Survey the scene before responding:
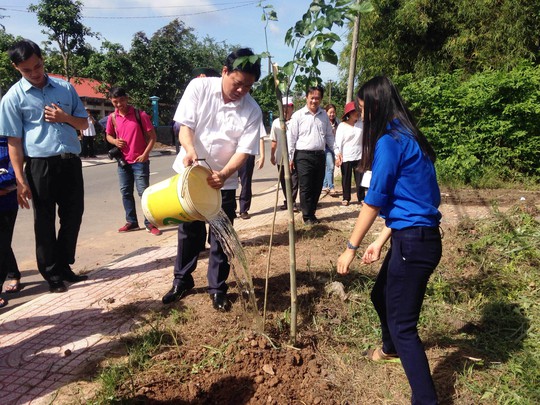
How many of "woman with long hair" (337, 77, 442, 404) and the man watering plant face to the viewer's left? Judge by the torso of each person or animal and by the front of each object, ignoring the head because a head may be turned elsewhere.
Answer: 1

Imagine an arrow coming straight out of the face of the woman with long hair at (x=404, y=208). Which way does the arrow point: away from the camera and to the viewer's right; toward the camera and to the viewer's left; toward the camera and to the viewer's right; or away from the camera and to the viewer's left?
away from the camera and to the viewer's left

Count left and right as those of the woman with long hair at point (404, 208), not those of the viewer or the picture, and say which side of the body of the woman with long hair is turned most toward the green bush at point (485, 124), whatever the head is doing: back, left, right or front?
right

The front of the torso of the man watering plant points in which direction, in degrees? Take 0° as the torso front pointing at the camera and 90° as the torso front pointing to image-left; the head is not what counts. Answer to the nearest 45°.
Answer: approximately 0°

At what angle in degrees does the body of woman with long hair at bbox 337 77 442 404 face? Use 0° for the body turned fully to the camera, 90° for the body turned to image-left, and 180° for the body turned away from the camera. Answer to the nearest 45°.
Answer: approximately 90°
